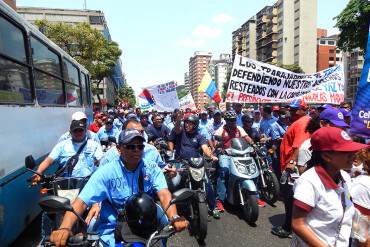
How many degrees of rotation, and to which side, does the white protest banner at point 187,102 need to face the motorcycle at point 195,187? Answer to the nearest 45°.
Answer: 0° — it already faces it

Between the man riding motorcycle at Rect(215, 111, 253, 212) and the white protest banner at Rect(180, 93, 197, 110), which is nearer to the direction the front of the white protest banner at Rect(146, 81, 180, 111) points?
the man riding motorcycle

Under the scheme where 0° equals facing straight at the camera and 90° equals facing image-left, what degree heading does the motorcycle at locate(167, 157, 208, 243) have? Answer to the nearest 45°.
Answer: approximately 0°

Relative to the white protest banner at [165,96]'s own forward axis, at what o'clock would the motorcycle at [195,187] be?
The motorcycle is roughly at 12 o'clock from the white protest banner.

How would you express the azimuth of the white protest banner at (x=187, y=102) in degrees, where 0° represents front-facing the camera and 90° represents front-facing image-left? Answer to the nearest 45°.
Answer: approximately 0°
